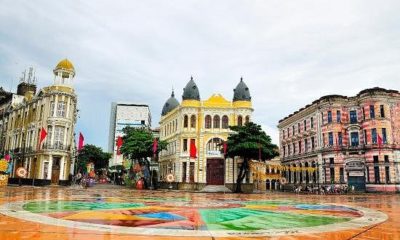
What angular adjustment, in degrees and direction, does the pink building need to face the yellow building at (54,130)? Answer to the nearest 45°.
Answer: approximately 45° to its right

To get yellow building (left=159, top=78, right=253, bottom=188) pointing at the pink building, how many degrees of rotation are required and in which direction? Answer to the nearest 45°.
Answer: approximately 90° to its left

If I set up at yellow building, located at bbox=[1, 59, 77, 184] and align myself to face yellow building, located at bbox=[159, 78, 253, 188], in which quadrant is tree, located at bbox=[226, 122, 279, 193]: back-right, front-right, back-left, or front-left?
front-right

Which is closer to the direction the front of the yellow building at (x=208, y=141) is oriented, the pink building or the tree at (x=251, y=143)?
the tree

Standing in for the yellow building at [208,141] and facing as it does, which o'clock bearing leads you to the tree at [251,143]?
The tree is roughly at 11 o'clock from the yellow building.

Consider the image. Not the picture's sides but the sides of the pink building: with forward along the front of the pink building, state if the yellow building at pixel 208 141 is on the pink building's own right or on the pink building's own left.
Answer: on the pink building's own right

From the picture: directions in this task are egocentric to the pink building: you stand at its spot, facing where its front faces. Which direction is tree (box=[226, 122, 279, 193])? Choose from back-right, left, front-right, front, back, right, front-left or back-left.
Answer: front-right

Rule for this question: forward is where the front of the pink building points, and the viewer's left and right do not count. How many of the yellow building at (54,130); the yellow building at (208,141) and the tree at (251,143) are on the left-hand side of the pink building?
0

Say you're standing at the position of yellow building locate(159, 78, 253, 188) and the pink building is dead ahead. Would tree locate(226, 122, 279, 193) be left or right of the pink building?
right

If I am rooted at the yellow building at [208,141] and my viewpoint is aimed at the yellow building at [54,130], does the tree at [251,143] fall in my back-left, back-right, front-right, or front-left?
back-left

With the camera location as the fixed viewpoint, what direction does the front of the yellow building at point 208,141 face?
facing the viewer

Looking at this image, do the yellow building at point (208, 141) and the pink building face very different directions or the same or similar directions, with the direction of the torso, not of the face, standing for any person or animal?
same or similar directions

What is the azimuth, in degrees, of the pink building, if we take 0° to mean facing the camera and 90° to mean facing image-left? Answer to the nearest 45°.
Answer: approximately 0°

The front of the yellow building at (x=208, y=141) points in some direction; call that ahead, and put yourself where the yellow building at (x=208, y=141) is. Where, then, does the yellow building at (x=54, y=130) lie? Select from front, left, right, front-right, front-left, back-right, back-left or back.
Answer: right
